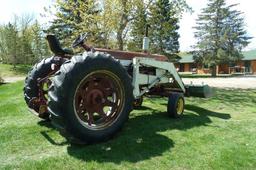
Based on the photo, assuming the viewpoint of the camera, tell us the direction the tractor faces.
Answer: facing away from the viewer and to the right of the viewer

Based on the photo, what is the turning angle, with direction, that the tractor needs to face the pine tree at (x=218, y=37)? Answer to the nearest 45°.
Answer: approximately 45° to its left
